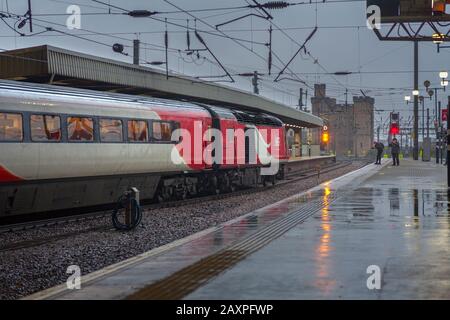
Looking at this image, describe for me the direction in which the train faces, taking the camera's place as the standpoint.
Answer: facing away from the viewer and to the right of the viewer
